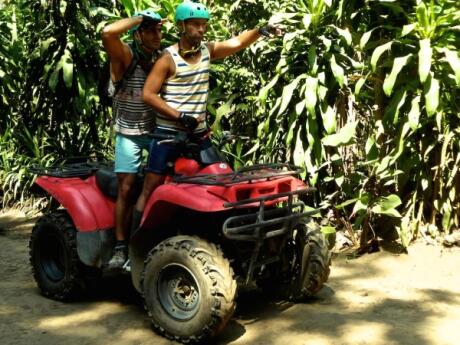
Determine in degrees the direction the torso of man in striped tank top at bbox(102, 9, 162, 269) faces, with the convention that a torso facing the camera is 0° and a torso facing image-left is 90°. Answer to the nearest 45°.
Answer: approximately 315°

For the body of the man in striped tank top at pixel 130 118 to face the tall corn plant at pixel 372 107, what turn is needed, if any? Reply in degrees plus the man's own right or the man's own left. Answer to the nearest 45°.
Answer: approximately 45° to the man's own left

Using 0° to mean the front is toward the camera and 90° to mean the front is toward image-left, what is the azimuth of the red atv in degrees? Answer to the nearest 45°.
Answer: approximately 315°

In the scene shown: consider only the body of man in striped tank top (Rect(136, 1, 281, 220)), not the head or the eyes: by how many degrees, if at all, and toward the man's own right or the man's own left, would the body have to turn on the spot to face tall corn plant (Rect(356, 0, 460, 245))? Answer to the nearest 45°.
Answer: approximately 90° to the man's own left

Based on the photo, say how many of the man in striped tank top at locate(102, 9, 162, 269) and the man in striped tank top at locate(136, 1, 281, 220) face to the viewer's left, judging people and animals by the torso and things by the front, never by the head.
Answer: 0

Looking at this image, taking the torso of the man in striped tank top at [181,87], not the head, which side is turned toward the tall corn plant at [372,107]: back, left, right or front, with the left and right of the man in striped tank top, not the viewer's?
left

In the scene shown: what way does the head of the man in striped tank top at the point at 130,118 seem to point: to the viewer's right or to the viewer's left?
to the viewer's right

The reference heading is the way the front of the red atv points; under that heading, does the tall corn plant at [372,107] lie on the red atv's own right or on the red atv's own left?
on the red atv's own left

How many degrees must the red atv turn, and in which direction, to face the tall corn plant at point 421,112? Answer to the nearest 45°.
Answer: approximately 90° to its left
